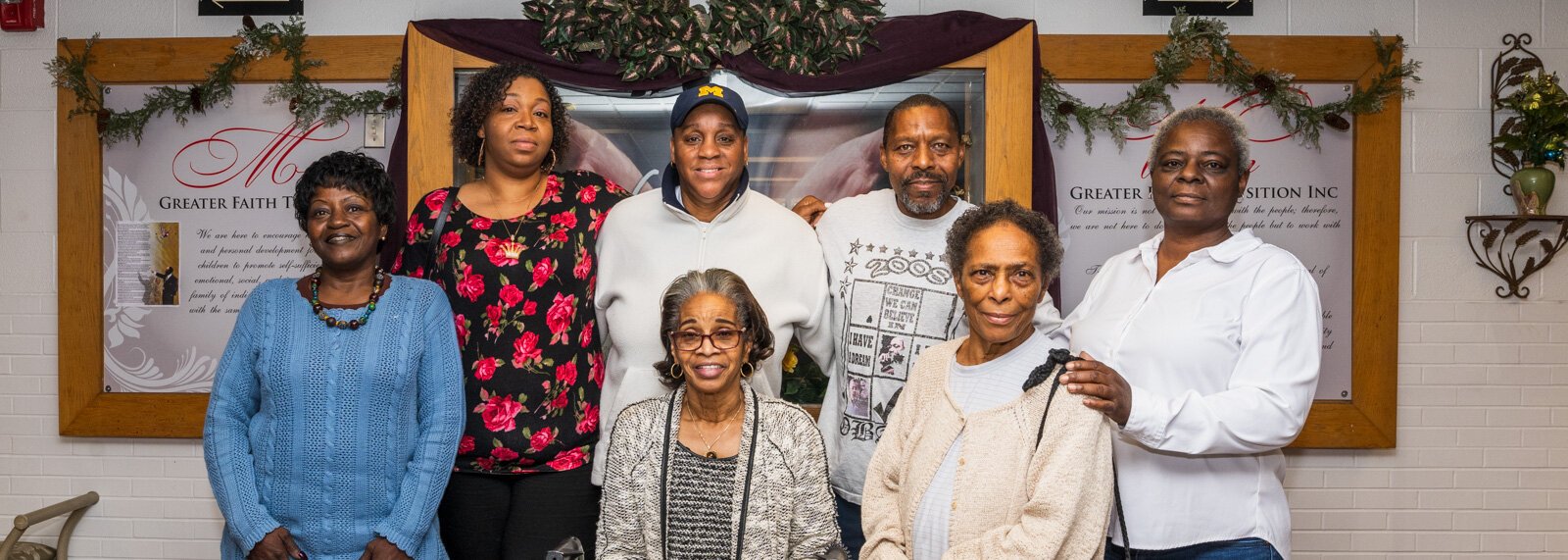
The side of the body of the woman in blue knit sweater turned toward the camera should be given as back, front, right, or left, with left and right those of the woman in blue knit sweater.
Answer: front

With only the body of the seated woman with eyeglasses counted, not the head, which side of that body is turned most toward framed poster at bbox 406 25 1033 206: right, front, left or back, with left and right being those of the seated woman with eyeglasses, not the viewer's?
back

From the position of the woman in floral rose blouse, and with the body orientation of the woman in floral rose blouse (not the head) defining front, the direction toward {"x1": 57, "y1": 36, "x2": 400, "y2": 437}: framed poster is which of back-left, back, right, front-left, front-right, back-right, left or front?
back-right

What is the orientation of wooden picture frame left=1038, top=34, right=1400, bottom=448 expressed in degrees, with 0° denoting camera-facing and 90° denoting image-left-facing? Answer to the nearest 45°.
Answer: approximately 0°

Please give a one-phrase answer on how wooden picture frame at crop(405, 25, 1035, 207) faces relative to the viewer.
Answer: facing the viewer

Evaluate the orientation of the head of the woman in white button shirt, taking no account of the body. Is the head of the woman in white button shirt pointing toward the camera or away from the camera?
toward the camera

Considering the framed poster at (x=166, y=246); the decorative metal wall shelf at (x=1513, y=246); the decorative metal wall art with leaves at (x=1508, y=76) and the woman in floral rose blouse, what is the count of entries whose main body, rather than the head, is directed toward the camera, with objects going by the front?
4

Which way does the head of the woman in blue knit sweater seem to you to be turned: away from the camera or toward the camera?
toward the camera

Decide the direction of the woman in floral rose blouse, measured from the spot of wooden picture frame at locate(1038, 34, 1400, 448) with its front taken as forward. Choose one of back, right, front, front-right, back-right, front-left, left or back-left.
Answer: front-right

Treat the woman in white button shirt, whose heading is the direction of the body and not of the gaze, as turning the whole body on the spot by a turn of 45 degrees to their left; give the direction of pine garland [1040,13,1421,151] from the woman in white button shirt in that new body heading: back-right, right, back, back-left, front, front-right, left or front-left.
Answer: back

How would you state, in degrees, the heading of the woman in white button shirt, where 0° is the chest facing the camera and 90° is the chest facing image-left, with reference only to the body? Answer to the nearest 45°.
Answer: approximately 45°

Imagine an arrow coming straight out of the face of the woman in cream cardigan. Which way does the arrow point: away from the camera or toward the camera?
toward the camera

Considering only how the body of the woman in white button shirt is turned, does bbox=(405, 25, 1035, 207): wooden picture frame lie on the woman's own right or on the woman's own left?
on the woman's own right

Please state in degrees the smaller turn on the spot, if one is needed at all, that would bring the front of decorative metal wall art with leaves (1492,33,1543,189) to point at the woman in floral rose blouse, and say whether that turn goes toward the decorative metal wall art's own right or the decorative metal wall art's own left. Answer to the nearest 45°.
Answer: approximately 45° to the decorative metal wall art's own right

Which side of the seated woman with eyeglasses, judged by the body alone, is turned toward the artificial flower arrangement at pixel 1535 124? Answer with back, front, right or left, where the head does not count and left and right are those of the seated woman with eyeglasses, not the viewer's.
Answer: left
